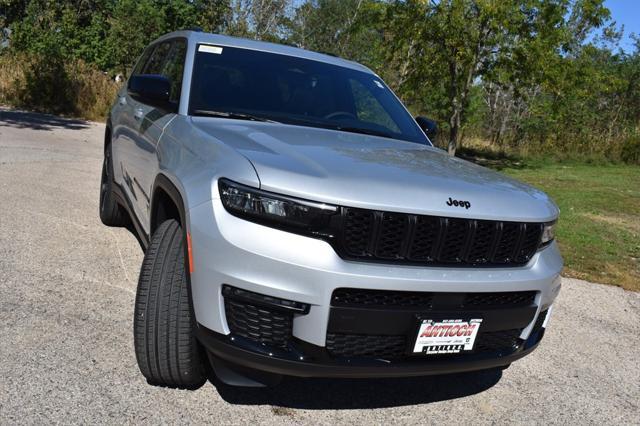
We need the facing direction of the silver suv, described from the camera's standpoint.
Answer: facing the viewer and to the right of the viewer

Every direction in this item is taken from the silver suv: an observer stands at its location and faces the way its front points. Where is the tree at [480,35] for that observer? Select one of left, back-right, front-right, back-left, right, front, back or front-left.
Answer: back-left
